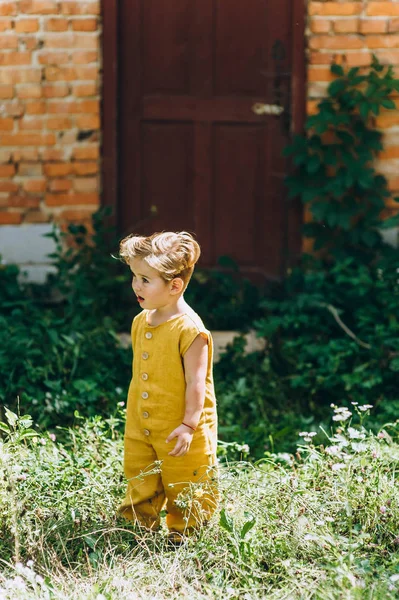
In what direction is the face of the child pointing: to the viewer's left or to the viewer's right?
to the viewer's left

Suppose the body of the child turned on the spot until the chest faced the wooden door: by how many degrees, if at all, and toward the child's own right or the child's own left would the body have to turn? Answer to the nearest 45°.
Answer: approximately 135° to the child's own right

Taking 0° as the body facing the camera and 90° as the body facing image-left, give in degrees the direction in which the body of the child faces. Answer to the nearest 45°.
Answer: approximately 45°
